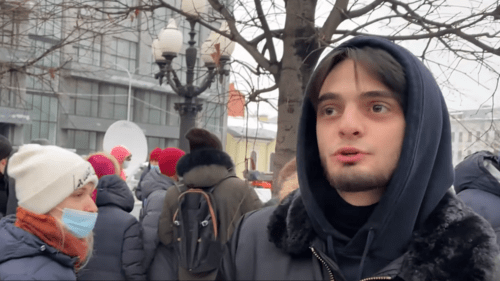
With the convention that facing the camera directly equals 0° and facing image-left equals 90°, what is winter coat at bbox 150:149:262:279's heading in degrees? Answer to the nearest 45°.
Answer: approximately 180°

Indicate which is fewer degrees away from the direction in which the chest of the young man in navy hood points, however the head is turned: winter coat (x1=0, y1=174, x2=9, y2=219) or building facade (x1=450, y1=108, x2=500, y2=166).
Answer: the winter coat

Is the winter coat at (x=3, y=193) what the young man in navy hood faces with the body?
no

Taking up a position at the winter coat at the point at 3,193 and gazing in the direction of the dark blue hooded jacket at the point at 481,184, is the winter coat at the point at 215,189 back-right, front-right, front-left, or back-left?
front-left

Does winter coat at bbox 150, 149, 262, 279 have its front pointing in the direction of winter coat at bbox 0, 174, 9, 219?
no

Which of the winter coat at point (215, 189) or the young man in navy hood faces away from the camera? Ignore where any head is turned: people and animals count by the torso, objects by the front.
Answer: the winter coat

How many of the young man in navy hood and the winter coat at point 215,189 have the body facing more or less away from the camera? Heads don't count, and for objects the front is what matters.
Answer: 1

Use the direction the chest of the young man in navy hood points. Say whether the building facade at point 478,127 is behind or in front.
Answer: behind

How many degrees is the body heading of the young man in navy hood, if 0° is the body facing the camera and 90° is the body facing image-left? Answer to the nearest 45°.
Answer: approximately 45°

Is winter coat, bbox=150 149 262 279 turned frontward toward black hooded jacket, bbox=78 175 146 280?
no

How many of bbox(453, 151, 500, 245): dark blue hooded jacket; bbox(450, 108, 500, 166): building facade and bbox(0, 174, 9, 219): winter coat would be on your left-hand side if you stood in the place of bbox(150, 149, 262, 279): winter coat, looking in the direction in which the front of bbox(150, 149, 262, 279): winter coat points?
1

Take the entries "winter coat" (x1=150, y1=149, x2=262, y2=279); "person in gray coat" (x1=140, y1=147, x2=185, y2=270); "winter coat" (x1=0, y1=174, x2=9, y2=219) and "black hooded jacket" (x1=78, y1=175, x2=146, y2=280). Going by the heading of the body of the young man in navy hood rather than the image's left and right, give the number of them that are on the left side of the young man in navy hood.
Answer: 0

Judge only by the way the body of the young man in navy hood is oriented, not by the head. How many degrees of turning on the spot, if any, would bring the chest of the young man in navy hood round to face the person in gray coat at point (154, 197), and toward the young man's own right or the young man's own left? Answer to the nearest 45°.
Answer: approximately 90° to the young man's own right

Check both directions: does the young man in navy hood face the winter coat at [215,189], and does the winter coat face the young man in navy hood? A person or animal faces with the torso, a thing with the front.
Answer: no

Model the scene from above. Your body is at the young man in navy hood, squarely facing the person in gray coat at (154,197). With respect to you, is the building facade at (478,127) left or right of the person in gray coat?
right
